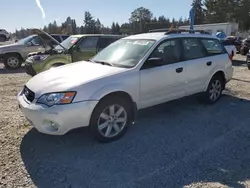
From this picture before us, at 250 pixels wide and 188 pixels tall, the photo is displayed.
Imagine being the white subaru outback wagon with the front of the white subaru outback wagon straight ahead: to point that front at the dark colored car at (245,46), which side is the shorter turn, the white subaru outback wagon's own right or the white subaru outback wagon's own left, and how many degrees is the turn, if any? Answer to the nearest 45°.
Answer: approximately 180°

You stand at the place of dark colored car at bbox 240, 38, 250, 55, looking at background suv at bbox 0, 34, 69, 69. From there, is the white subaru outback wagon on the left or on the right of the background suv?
left

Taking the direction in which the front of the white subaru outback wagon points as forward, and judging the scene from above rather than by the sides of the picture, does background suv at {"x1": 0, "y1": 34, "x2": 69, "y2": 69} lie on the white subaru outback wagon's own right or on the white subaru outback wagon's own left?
on the white subaru outback wagon's own right
